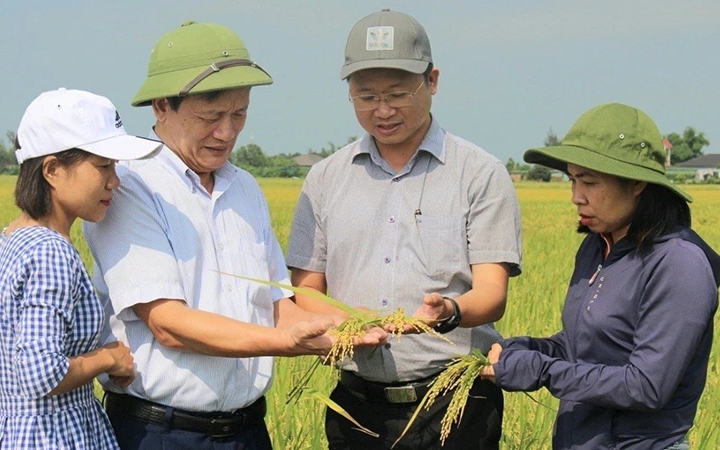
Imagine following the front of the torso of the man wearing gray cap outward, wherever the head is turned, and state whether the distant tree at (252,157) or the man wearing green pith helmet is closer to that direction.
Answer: the man wearing green pith helmet

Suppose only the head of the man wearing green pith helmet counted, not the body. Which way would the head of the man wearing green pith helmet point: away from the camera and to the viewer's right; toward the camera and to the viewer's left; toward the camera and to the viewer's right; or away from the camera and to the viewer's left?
toward the camera and to the viewer's right

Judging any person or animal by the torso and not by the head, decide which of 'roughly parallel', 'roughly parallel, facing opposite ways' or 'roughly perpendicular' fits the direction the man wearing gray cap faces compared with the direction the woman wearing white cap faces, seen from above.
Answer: roughly perpendicular

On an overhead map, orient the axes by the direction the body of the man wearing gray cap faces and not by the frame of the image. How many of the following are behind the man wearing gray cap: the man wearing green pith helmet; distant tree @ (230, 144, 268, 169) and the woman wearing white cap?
1

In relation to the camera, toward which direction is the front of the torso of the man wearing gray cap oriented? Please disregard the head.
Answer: toward the camera

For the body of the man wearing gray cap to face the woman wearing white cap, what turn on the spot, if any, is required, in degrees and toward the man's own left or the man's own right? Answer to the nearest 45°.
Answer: approximately 45° to the man's own right

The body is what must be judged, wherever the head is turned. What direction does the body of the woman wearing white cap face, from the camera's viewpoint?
to the viewer's right

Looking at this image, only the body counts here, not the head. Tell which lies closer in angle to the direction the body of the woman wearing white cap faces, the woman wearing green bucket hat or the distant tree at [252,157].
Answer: the woman wearing green bucket hat

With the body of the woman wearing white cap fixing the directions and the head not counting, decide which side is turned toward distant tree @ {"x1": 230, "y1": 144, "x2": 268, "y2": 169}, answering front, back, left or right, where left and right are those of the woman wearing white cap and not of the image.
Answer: left

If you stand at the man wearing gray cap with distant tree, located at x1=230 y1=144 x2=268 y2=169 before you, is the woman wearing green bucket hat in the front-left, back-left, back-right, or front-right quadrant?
back-right

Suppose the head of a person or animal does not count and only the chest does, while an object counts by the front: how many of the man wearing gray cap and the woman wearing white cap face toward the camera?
1

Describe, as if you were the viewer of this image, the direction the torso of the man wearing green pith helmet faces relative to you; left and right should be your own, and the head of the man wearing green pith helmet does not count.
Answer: facing the viewer and to the right of the viewer

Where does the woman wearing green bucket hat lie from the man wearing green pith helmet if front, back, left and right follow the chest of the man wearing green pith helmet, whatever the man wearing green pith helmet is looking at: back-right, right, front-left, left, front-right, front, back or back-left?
front-left

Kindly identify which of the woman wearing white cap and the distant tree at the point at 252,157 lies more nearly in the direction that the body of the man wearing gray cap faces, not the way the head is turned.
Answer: the woman wearing white cap

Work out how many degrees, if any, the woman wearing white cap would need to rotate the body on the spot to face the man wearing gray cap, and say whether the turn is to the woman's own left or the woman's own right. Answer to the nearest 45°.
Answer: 0° — they already face them
